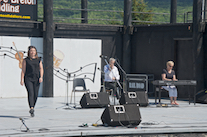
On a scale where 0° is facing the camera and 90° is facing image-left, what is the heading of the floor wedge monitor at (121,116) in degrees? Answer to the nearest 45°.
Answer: approximately 180°

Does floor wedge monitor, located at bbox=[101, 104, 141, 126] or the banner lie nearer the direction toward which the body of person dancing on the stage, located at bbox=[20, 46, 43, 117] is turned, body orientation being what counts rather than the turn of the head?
the floor wedge monitor

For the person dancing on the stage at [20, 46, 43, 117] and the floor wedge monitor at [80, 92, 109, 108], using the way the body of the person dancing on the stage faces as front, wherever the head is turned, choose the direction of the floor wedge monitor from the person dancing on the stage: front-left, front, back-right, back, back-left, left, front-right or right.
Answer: back-left

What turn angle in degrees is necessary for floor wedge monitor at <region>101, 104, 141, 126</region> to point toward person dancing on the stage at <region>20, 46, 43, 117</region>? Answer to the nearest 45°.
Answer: approximately 45° to its left

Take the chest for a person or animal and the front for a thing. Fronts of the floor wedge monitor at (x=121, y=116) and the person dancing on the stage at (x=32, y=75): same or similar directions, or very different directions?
very different directions

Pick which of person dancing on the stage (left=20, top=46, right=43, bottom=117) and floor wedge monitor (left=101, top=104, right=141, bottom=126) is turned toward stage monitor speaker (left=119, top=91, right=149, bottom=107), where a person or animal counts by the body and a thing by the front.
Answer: the floor wedge monitor

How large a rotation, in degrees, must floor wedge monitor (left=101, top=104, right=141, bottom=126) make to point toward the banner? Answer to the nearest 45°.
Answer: approximately 45° to its left

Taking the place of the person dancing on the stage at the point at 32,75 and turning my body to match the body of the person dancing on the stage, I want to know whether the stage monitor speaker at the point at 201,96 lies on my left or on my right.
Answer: on my left

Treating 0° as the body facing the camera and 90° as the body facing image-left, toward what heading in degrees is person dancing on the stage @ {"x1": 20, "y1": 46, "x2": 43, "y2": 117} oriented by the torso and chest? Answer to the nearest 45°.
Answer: approximately 0°

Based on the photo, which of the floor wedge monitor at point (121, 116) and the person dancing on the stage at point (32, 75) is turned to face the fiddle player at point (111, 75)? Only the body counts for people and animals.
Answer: the floor wedge monitor

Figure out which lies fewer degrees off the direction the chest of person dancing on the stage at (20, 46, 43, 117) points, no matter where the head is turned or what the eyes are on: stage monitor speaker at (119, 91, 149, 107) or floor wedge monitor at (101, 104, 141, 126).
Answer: the floor wedge monitor
